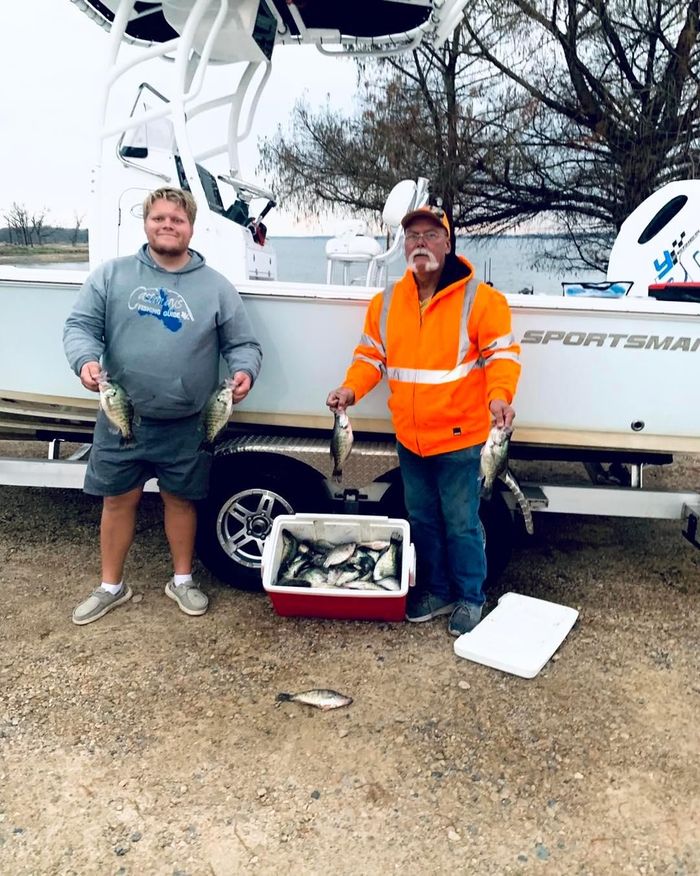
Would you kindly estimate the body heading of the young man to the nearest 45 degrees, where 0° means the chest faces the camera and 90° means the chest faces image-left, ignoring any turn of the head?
approximately 0°

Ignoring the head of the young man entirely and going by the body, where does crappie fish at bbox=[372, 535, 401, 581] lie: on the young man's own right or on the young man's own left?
on the young man's own left

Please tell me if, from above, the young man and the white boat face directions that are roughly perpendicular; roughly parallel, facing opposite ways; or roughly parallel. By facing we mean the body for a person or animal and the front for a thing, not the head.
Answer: roughly perpendicular

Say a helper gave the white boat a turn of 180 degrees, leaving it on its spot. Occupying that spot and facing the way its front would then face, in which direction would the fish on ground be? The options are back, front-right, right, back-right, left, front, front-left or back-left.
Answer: right

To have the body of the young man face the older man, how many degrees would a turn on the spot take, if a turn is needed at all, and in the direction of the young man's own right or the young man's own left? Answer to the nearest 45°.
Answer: approximately 90° to the young man's own left

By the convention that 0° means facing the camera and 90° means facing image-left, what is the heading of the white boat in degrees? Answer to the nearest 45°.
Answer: approximately 90°
